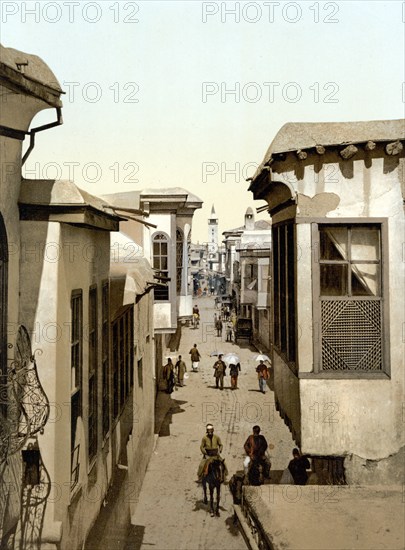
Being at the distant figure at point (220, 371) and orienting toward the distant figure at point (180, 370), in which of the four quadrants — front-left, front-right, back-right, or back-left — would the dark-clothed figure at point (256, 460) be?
back-left

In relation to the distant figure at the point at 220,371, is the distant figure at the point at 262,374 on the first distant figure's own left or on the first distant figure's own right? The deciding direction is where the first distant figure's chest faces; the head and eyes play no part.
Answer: on the first distant figure's own left

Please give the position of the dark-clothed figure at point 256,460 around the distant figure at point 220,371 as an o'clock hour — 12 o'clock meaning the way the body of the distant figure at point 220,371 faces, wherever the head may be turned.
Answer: the dark-clothed figure at point 256,460 is roughly at 12 o'clock from the distant figure at point 220,371.

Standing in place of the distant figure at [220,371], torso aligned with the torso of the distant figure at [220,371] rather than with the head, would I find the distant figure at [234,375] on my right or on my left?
on my left

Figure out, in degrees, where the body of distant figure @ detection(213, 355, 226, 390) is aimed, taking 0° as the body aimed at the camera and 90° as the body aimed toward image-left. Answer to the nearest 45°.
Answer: approximately 0°

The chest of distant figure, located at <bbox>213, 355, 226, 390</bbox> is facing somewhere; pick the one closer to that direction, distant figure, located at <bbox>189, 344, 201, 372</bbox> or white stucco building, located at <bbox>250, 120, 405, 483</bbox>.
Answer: the white stucco building
